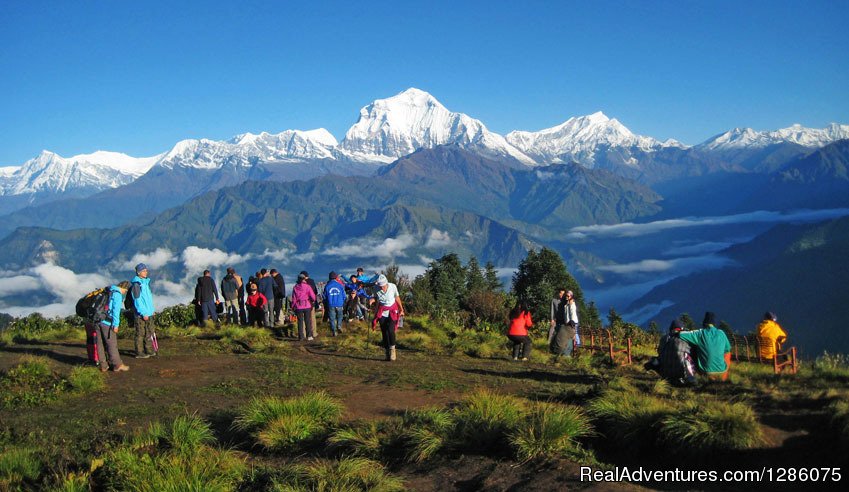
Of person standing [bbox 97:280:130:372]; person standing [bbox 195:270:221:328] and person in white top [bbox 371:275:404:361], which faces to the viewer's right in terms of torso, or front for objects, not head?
person standing [bbox 97:280:130:372]

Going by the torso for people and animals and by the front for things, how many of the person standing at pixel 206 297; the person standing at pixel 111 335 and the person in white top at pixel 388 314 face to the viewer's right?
1

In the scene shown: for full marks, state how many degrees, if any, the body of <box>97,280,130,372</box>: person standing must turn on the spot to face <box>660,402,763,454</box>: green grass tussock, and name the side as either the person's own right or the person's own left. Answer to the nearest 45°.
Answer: approximately 45° to the person's own right

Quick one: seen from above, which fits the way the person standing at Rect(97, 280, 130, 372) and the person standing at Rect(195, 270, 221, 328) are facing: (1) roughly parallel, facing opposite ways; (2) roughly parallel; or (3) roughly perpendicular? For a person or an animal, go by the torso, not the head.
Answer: roughly perpendicular

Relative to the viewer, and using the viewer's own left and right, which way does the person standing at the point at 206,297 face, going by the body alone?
facing away from the viewer

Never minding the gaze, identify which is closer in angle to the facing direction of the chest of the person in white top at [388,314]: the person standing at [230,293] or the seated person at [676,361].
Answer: the seated person

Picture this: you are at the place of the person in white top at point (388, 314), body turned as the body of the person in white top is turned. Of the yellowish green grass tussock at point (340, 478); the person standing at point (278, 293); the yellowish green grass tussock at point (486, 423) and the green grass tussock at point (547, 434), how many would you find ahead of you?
3

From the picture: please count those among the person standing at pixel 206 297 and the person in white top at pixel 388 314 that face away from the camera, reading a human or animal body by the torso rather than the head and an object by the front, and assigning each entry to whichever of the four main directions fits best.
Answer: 1

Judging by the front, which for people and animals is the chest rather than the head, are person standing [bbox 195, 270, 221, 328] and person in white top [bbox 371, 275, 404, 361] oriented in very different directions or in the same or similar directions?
very different directions

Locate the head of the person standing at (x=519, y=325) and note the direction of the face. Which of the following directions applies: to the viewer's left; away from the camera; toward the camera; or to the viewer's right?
away from the camera

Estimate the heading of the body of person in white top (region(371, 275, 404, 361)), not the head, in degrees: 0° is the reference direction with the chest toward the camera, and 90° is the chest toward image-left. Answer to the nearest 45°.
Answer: approximately 0°

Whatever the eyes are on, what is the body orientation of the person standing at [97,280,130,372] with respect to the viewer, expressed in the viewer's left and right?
facing to the right of the viewer
